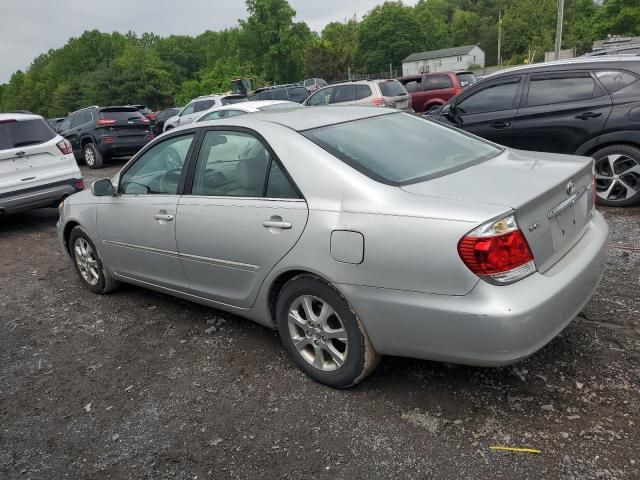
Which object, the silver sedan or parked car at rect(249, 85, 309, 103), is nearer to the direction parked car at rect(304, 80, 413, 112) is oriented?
the parked car

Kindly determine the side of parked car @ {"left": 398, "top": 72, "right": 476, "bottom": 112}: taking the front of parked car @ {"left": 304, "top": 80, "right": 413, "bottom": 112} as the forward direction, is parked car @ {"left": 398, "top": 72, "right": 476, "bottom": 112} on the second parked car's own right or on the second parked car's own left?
on the second parked car's own right

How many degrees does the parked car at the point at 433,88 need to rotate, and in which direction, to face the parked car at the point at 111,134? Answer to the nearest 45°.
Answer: approximately 90° to its left

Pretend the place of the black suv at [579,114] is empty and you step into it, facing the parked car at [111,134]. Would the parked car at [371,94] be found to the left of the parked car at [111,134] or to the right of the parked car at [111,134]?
right

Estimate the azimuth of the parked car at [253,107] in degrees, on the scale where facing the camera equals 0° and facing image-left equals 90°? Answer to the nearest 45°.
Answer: approximately 135°

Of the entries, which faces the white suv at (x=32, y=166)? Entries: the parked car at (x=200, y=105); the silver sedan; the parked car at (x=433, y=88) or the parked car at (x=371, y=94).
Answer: the silver sedan

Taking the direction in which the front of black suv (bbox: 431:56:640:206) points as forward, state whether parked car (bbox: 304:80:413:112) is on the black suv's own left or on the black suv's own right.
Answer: on the black suv's own right

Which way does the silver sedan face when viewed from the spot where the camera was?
facing away from the viewer and to the left of the viewer

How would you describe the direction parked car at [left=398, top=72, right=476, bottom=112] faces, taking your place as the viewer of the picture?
facing away from the viewer and to the left of the viewer

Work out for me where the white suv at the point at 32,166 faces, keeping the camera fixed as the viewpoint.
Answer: facing away from the viewer and to the left of the viewer

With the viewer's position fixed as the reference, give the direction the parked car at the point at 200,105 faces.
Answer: facing away from the viewer and to the left of the viewer

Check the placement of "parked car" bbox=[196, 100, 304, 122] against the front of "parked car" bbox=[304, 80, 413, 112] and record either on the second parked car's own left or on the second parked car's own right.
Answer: on the second parked car's own left

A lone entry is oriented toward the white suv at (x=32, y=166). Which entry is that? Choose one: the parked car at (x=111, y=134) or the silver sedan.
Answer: the silver sedan

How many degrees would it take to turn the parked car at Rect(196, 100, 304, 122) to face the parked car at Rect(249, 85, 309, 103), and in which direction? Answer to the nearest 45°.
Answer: approximately 45° to its right
